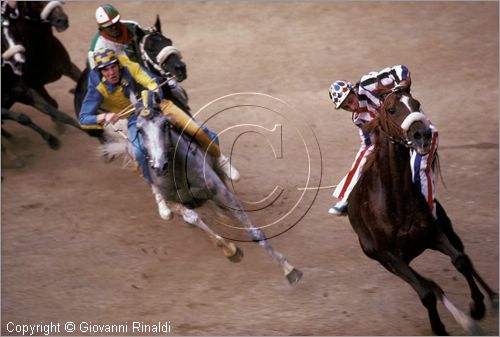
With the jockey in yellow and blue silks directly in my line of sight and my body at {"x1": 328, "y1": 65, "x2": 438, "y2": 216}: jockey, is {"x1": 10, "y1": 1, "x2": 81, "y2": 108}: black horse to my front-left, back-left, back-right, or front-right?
front-right

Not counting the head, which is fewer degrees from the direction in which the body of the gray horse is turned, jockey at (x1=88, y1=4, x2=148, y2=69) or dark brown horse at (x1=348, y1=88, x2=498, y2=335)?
the dark brown horse
